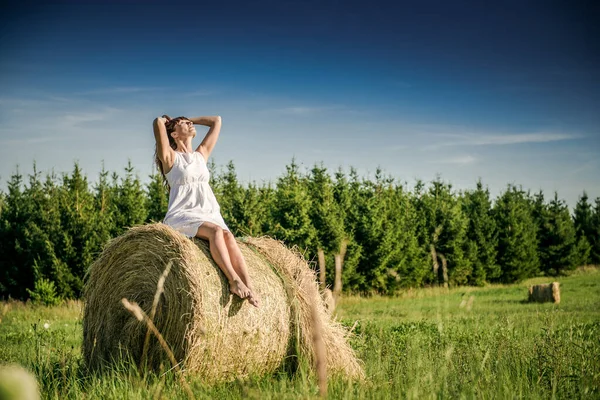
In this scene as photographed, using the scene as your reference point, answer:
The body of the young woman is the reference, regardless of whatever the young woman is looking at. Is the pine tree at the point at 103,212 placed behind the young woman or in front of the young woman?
behind

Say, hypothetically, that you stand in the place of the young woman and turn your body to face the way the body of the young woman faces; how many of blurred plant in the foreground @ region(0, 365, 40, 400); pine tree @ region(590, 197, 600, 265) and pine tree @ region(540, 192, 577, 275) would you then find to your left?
2

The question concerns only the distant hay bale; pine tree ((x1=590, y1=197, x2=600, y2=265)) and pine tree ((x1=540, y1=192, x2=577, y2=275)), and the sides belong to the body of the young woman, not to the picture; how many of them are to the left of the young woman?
3

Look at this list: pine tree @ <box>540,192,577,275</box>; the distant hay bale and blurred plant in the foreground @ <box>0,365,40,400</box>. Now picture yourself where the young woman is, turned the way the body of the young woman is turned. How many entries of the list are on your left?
2

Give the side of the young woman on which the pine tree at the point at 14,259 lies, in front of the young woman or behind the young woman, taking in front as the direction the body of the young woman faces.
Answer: behind

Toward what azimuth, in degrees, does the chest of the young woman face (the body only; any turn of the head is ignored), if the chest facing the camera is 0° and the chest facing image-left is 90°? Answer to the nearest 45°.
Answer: approximately 315°

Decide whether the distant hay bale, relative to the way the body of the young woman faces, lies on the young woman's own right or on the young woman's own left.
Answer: on the young woman's own left

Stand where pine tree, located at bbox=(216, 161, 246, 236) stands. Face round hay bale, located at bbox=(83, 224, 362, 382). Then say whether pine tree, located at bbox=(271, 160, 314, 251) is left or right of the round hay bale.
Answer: left

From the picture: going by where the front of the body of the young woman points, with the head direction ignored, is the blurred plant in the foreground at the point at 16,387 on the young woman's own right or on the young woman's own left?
on the young woman's own right

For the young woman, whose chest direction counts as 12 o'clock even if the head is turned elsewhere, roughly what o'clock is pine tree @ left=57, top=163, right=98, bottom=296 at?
The pine tree is roughly at 7 o'clock from the young woman.
